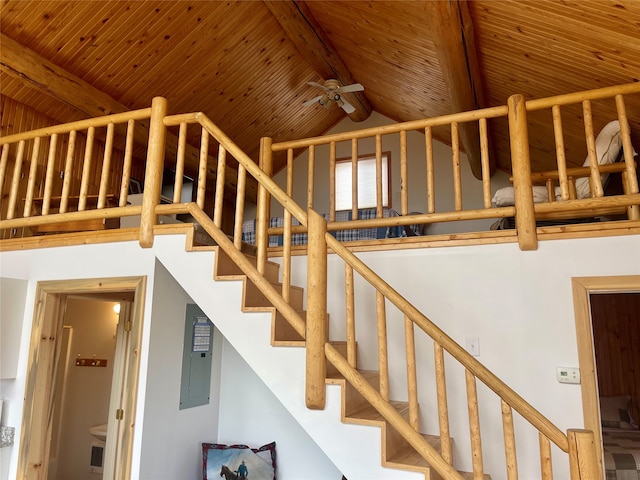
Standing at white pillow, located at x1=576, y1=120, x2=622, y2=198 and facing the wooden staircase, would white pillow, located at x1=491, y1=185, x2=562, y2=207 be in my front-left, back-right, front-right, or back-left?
front-right

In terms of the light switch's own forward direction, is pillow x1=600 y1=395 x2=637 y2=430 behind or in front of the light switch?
behind

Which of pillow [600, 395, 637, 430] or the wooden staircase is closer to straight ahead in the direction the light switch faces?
the wooden staircase

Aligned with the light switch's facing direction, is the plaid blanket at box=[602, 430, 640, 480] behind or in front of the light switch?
behind

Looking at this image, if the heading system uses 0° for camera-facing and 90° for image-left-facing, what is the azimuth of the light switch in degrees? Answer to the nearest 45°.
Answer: approximately 0°
